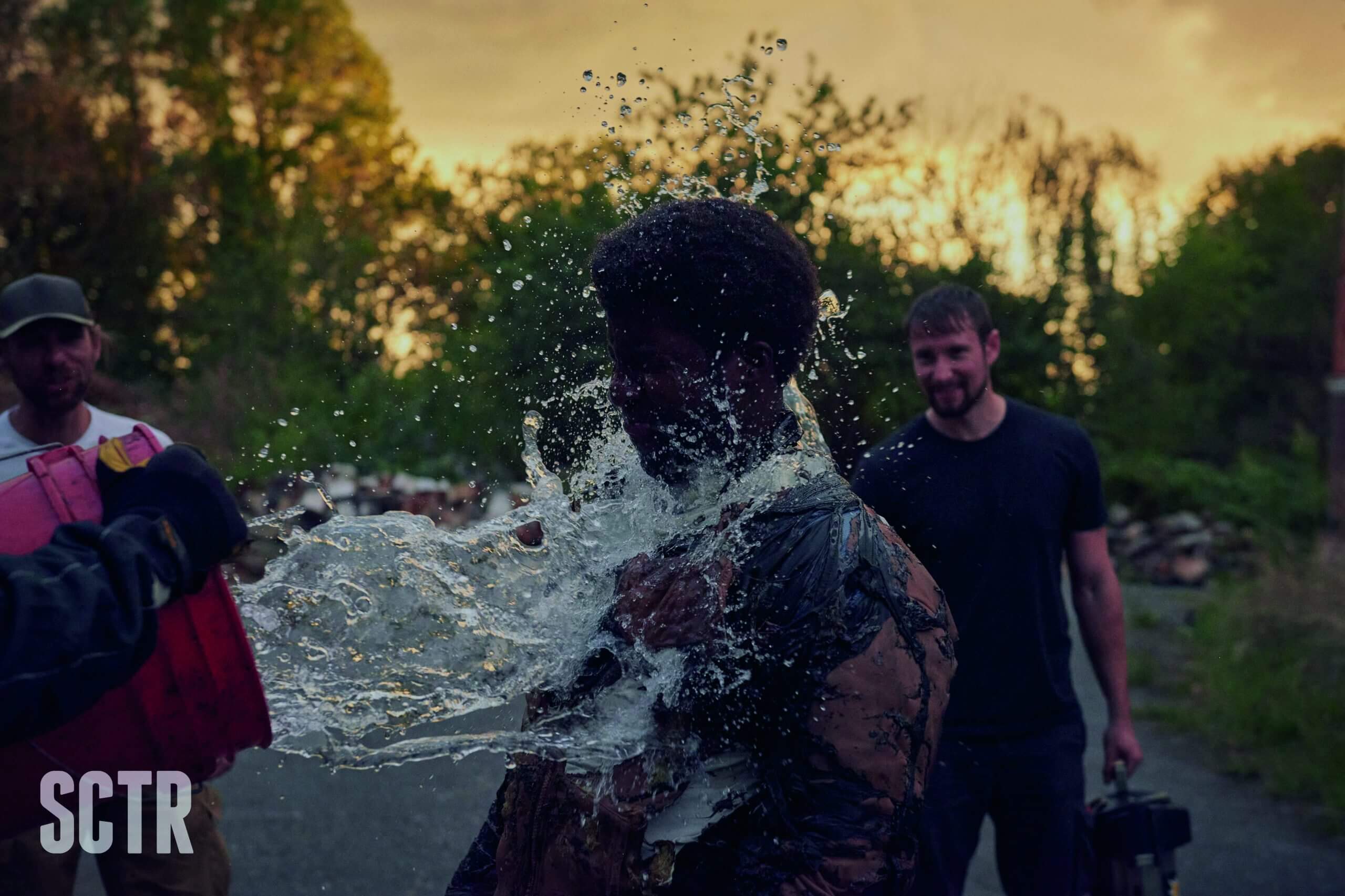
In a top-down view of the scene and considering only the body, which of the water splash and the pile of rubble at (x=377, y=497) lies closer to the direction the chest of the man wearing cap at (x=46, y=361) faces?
the water splash

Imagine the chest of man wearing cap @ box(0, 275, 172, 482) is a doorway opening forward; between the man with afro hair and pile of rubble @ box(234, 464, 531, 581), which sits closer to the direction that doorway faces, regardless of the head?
the man with afro hair

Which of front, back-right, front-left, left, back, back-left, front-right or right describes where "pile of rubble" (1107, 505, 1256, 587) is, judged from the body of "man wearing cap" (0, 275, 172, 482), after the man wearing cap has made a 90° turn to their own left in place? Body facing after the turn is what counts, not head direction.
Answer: front-left

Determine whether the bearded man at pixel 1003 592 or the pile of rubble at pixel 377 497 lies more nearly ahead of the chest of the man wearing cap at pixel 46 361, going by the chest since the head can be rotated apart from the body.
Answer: the bearded man

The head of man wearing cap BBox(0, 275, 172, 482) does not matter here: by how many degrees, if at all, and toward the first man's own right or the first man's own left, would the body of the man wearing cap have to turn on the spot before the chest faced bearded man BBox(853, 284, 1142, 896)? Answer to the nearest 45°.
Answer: approximately 45° to the first man's own left

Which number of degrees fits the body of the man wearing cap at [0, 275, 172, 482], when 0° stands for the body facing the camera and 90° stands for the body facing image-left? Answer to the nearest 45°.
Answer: approximately 0°

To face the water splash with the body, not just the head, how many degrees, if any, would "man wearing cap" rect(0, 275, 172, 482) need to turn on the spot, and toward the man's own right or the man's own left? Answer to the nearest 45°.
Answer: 0° — they already face it
